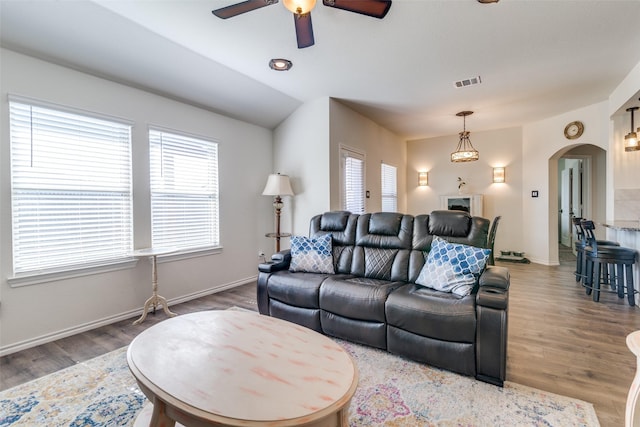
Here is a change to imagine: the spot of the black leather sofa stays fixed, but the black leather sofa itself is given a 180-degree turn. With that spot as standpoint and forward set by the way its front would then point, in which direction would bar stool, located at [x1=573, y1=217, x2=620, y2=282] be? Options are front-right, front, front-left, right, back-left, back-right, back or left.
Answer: front

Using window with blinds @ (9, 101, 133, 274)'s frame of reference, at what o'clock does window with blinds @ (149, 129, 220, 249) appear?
window with blinds @ (149, 129, 220, 249) is roughly at 10 o'clock from window with blinds @ (9, 101, 133, 274).

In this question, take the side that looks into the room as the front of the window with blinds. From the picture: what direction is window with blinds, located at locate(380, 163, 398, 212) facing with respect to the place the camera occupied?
facing the viewer and to the right of the viewer

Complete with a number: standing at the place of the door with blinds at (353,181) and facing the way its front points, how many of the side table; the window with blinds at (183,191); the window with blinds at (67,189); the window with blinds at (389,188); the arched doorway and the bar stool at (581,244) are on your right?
3

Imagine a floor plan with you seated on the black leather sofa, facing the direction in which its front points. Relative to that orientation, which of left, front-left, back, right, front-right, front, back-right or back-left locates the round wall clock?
back

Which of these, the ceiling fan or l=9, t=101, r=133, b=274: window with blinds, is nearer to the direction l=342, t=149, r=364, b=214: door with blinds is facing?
the ceiling fan

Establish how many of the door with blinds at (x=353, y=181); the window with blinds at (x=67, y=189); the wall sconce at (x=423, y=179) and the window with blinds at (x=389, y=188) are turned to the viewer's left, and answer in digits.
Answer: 0

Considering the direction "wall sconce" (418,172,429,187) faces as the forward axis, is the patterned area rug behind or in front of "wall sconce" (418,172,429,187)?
in front

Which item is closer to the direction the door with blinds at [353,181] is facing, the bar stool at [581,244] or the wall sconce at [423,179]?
the bar stool

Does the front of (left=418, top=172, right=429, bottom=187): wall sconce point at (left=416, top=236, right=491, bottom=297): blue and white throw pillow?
yes

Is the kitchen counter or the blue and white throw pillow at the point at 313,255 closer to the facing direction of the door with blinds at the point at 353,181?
the kitchen counter

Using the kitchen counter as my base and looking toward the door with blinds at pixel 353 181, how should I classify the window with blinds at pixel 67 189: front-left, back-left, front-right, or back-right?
front-left

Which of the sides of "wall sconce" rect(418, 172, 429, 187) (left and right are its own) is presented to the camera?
front

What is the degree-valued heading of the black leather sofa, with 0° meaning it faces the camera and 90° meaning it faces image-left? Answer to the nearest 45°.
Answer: approximately 45°

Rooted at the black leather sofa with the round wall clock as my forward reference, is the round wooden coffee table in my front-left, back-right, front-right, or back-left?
back-right

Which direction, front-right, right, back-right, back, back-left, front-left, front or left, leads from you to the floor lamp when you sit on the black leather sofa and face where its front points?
right

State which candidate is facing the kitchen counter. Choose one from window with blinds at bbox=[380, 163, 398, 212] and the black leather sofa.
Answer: the window with blinds

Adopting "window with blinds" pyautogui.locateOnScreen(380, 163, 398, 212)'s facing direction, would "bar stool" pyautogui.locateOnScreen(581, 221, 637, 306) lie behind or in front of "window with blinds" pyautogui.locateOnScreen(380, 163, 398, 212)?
in front

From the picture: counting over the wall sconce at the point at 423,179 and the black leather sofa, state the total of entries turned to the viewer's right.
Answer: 0
